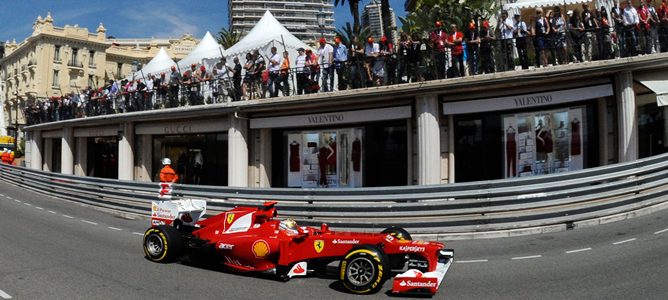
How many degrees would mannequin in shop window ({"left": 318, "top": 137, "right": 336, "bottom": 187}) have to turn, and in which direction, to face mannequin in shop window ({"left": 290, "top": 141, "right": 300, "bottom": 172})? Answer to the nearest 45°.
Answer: approximately 135° to its right

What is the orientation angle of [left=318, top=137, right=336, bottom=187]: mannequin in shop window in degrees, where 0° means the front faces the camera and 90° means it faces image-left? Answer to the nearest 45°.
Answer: approximately 0°

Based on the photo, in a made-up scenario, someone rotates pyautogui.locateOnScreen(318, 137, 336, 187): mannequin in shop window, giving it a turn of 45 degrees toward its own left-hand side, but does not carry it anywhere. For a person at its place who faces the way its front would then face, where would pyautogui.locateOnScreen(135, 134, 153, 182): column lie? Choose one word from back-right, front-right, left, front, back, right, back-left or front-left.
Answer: back

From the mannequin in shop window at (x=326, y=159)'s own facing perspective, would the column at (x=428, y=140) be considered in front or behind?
in front

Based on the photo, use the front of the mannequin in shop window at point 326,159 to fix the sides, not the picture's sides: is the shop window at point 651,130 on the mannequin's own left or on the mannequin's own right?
on the mannequin's own left

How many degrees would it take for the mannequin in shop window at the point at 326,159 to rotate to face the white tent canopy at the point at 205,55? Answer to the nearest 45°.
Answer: approximately 135° to its right

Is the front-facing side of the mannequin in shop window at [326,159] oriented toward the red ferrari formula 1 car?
yes

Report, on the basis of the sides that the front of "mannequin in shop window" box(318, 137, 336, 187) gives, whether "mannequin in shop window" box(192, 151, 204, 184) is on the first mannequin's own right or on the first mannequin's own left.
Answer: on the first mannequin's own right

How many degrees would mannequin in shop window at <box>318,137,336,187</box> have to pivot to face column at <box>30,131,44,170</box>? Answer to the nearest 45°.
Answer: approximately 135° to its right

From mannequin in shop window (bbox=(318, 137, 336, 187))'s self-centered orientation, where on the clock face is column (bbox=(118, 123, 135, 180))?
The column is roughly at 4 o'clock from the mannequin in shop window.

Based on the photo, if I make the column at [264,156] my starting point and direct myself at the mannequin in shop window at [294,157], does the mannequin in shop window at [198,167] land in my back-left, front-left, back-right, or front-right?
back-left
